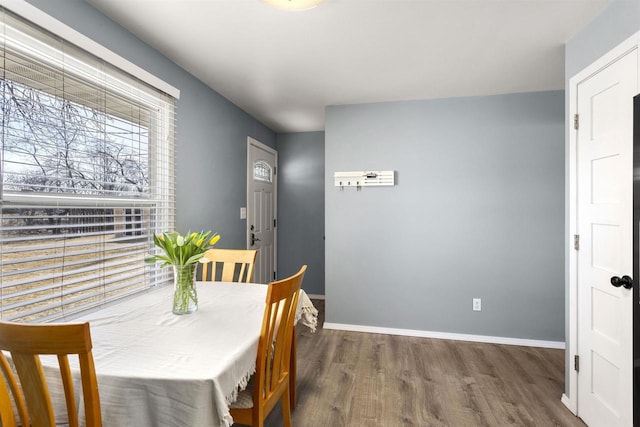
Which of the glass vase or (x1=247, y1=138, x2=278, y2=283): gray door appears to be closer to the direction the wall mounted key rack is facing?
the glass vase

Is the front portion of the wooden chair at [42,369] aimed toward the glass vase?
yes

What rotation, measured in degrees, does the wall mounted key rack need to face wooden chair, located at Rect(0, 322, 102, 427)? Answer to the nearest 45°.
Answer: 0° — it already faces it

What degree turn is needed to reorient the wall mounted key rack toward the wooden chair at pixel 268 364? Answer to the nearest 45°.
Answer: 0° — it already faces it

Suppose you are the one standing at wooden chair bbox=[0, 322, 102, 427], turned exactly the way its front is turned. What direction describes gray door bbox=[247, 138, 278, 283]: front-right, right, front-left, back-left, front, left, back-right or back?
front

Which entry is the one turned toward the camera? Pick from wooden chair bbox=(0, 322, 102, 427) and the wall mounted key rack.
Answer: the wall mounted key rack

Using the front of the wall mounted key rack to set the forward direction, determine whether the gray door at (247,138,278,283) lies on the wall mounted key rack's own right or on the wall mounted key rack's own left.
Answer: on the wall mounted key rack's own right

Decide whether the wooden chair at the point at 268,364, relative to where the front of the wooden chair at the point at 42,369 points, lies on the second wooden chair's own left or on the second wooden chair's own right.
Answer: on the second wooden chair's own right

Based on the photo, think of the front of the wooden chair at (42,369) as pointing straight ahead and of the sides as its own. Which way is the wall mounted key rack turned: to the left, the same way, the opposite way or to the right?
the opposite way

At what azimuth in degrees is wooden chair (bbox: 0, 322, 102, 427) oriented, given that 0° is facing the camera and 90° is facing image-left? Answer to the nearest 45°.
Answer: approximately 225°

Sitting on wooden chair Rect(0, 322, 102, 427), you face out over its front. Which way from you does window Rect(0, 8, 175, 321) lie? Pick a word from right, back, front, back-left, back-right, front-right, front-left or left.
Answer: front-left

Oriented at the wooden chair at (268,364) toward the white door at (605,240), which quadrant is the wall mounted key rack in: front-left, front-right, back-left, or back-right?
front-left

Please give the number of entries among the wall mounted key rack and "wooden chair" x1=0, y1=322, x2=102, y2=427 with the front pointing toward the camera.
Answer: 1

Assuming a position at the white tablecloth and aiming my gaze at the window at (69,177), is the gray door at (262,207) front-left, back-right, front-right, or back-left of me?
front-right

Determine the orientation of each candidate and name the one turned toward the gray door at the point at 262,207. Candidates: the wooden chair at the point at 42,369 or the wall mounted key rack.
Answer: the wooden chair

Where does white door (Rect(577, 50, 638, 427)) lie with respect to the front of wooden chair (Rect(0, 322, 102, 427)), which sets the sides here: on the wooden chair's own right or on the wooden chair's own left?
on the wooden chair's own right

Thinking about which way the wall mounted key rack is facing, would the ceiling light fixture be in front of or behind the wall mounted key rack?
in front

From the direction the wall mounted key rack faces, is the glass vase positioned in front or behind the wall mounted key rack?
in front

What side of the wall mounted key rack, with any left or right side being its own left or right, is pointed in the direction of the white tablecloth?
front

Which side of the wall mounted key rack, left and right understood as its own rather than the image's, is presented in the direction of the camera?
front

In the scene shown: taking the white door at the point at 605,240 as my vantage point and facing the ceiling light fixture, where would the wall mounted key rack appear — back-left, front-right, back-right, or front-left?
front-right
